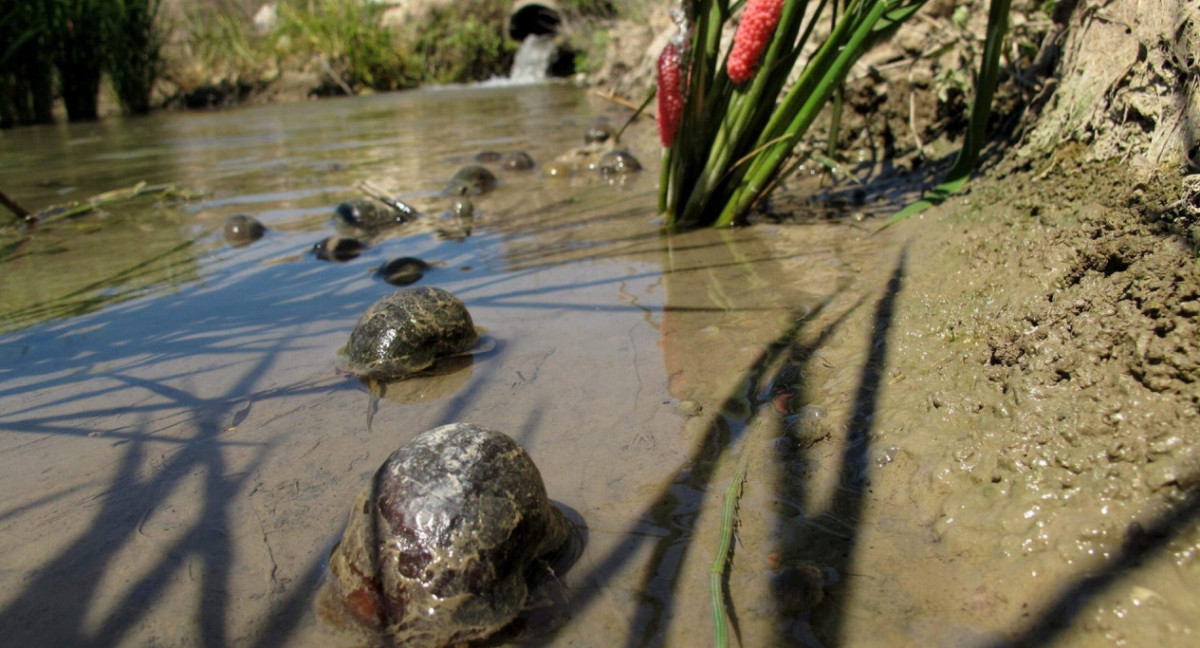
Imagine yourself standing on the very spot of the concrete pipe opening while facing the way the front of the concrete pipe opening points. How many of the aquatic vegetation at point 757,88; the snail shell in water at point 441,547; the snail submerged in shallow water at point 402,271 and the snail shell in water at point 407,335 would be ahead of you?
4

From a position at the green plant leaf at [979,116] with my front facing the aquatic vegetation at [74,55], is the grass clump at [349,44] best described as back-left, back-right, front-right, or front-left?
front-right

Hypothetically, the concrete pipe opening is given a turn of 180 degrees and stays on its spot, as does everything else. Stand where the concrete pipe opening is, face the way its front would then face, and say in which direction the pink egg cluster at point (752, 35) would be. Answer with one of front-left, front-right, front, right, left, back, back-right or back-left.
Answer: back

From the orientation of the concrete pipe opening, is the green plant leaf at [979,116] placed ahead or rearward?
ahead

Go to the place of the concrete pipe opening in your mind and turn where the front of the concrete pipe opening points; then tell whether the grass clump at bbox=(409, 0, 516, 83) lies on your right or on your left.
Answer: on your right

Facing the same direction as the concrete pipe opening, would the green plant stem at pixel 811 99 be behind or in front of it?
in front

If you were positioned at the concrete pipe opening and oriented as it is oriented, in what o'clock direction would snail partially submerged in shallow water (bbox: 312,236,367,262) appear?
The snail partially submerged in shallow water is roughly at 12 o'clock from the concrete pipe opening.

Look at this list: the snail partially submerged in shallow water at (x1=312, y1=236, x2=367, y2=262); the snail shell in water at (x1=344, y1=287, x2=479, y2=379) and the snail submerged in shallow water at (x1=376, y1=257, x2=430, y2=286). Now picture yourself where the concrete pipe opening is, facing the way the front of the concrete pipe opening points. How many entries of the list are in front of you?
3

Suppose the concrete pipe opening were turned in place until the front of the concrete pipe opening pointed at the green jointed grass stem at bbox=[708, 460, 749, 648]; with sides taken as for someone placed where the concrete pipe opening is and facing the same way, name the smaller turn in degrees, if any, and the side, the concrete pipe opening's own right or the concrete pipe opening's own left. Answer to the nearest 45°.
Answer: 0° — it already faces it

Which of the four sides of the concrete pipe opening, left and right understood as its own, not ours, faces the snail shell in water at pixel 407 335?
front

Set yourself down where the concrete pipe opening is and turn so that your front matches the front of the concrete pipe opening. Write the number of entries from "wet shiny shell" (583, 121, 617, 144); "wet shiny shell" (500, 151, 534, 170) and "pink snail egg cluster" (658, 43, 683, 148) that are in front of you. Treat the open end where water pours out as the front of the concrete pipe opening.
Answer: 3

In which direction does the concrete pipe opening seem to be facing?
toward the camera

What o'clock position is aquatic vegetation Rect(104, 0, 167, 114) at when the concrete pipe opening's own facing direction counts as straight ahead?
The aquatic vegetation is roughly at 2 o'clock from the concrete pipe opening.

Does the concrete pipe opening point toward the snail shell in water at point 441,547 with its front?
yes

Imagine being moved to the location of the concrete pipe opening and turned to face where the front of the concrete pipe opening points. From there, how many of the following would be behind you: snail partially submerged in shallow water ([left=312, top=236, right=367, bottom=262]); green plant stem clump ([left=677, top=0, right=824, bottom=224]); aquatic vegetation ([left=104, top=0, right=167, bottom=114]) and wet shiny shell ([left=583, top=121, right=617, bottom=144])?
0

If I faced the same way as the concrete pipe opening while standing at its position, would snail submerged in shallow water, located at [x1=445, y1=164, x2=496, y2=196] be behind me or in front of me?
in front
